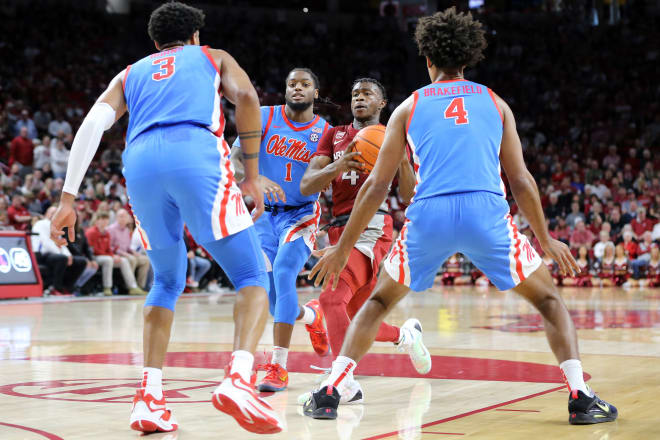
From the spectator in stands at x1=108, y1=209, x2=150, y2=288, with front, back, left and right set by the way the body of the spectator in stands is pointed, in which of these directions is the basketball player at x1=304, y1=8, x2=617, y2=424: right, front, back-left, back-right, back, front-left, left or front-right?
front-right

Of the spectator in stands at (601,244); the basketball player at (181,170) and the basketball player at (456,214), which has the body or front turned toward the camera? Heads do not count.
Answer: the spectator in stands

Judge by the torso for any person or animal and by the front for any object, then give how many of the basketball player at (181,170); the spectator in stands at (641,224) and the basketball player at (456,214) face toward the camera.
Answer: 1

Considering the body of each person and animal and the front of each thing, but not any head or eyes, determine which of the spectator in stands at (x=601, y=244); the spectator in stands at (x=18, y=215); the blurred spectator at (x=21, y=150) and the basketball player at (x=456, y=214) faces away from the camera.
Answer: the basketball player

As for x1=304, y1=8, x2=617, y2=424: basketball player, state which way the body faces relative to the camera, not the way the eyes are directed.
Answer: away from the camera

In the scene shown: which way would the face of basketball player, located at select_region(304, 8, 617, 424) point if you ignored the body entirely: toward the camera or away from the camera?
away from the camera

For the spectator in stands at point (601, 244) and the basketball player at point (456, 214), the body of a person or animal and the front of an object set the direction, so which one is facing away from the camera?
the basketball player

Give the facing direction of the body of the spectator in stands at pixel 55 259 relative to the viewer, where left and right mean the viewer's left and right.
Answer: facing the viewer and to the right of the viewer

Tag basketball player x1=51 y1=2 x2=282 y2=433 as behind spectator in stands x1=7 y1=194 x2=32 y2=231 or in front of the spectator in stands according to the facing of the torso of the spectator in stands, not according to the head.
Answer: in front

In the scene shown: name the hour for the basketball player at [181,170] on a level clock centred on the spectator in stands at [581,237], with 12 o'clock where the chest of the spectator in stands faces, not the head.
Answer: The basketball player is roughly at 12 o'clock from the spectator in stands.

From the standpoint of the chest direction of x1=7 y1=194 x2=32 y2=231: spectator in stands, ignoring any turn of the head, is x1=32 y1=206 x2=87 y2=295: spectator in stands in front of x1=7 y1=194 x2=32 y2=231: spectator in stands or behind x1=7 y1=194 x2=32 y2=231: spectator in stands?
in front

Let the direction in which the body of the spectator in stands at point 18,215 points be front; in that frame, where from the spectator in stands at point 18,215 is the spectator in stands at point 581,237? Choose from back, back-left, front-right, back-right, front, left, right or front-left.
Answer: front-left

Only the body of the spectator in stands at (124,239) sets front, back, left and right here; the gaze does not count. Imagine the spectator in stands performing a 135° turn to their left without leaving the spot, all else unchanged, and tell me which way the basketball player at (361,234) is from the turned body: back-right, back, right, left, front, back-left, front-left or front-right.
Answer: back

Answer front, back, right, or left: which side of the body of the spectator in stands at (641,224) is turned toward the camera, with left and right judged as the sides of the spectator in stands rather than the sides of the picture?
front

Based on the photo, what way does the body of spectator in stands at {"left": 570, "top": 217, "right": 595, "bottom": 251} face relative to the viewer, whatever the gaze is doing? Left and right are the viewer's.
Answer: facing the viewer

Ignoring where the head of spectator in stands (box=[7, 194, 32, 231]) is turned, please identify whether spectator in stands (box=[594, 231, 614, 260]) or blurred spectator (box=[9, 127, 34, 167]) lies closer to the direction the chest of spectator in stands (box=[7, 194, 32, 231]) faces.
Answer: the spectator in stands

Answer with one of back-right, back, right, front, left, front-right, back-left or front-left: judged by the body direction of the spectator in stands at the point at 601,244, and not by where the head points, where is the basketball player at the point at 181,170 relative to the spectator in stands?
front
